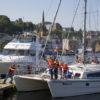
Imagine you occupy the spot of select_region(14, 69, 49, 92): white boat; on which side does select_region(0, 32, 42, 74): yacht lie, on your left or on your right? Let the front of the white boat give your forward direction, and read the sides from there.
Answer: on your right

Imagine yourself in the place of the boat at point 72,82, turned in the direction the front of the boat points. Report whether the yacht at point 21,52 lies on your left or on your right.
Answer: on your right

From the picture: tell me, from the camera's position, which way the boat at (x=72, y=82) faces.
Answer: facing the viewer and to the left of the viewer

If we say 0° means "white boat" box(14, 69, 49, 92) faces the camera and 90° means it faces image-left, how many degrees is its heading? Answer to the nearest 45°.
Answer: approximately 45°
